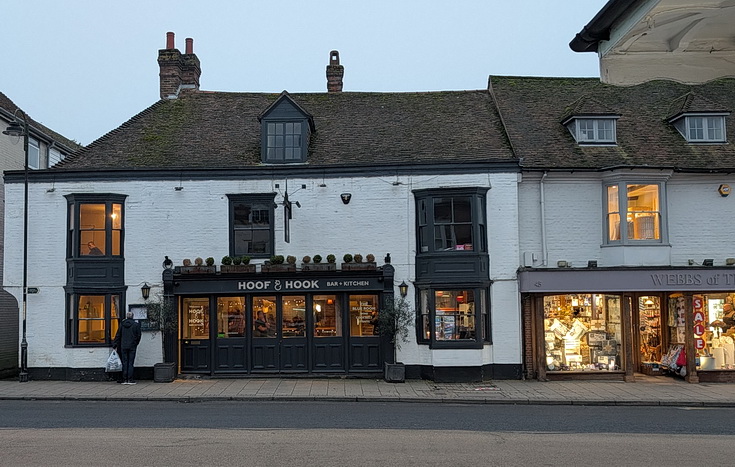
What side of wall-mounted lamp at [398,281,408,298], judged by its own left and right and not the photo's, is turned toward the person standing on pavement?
right

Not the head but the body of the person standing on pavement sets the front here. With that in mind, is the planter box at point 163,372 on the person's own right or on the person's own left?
on the person's own right

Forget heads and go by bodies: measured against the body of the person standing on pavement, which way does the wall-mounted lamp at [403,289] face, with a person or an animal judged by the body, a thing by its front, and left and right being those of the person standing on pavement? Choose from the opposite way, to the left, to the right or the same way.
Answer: the opposite way

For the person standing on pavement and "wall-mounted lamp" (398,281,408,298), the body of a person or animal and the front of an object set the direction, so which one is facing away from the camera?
the person standing on pavement

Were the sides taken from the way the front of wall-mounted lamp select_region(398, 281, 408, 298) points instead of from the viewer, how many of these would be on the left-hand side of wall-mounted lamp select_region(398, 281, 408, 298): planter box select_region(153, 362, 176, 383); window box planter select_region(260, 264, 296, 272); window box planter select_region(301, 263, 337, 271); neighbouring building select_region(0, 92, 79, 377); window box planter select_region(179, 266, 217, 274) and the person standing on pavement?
0

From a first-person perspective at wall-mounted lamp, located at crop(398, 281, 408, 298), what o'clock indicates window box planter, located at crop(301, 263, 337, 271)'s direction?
The window box planter is roughly at 3 o'clock from the wall-mounted lamp.

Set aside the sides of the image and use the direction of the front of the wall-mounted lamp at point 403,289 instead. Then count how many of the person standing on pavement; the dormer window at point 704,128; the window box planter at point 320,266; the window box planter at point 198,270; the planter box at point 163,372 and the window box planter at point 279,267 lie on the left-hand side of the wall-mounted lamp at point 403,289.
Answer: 1

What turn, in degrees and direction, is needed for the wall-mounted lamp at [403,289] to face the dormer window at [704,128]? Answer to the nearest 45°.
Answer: approximately 90° to its left

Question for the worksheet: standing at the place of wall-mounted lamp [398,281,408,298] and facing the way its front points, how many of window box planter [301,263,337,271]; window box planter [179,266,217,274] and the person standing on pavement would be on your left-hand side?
0

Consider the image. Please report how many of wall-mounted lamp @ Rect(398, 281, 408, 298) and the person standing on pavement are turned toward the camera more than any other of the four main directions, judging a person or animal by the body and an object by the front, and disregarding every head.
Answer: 1

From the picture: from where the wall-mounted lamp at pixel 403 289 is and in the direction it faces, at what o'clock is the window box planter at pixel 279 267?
The window box planter is roughly at 3 o'clock from the wall-mounted lamp.

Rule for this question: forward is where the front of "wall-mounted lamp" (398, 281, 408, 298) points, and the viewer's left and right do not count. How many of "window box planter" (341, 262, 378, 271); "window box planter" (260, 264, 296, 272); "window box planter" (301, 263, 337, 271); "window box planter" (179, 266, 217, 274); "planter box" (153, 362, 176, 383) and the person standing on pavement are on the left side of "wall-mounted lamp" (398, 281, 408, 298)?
0

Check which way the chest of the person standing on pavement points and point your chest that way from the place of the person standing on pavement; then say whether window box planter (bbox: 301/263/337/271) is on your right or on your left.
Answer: on your right

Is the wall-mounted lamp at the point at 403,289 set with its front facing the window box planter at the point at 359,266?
no

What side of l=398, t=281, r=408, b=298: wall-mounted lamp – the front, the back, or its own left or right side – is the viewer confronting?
front

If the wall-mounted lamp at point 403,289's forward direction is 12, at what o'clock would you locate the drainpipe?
The drainpipe is roughly at 9 o'clock from the wall-mounted lamp.

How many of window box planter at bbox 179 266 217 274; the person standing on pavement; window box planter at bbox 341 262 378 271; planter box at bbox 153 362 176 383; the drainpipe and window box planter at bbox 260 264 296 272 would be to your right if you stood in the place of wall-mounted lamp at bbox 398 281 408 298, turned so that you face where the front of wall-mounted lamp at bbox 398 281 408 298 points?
5

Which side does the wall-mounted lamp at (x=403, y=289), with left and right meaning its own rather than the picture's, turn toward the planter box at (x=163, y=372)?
right

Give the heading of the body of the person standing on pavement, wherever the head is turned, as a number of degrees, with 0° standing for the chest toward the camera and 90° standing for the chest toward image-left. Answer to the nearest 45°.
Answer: approximately 180°
